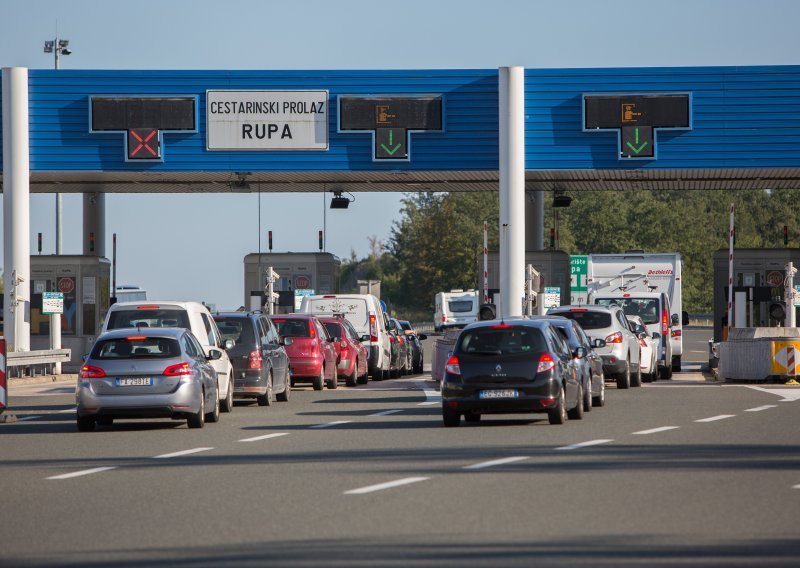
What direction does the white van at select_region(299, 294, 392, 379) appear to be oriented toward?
away from the camera

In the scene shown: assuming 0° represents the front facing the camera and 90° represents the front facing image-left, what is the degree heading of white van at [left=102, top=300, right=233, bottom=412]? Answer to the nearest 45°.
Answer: approximately 225°

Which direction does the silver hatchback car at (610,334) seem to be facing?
away from the camera

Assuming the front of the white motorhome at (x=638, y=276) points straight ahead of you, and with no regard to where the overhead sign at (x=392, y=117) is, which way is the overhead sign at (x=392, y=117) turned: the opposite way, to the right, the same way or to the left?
the opposite way

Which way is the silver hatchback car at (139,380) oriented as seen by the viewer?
away from the camera

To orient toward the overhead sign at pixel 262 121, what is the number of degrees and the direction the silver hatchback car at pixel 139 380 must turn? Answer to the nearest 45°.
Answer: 0° — it already faces it

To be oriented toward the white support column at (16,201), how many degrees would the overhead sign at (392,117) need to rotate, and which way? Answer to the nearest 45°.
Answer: approximately 90° to its right

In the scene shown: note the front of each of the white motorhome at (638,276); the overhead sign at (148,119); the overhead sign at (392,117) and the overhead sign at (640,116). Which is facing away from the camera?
the white motorhome

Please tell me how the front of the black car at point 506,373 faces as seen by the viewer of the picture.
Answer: facing away from the viewer

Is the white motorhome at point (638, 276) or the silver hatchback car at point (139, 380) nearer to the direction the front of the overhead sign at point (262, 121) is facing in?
the silver hatchback car

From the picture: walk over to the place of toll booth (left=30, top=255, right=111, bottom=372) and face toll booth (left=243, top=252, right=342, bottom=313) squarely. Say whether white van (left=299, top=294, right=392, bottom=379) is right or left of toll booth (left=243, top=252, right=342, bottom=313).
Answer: right

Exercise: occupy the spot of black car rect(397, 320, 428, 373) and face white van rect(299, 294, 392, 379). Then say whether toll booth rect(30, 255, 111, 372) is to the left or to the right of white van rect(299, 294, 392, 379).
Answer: right

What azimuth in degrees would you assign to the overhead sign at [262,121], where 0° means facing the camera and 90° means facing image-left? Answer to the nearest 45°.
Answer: approximately 0°
